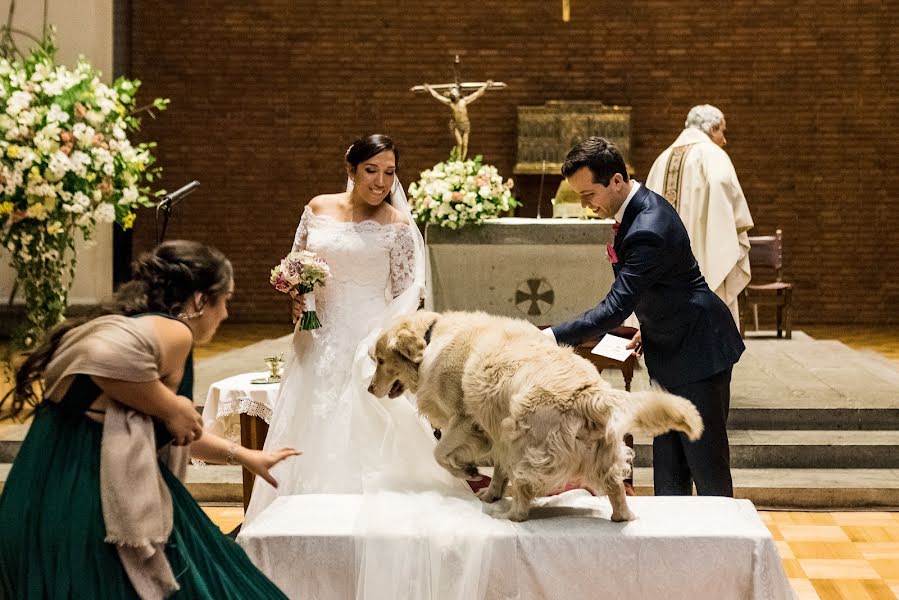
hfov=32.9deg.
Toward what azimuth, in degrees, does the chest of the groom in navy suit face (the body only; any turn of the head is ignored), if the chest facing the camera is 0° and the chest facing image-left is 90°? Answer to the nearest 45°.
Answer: approximately 90°

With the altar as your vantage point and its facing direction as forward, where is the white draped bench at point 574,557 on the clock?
The white draped bench is roughly at 12 o'clock from the altar.

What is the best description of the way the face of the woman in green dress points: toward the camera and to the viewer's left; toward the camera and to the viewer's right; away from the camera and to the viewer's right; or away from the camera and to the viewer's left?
away from the camera and to the viewer's right

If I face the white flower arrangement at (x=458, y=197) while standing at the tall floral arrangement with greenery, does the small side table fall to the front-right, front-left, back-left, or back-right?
front-right

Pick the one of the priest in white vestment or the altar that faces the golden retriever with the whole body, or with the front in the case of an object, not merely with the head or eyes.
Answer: the altar

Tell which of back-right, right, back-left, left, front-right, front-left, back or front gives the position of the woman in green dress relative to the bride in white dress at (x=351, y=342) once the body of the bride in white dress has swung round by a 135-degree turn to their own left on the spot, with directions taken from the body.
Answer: back-right

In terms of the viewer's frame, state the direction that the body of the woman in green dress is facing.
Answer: to the viewer's right

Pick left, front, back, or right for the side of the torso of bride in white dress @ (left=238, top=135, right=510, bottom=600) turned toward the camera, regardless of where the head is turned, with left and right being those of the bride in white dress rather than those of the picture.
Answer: front

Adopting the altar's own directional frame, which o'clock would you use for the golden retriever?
The golden retriever is roughly at 12 o'clock from the altar.
